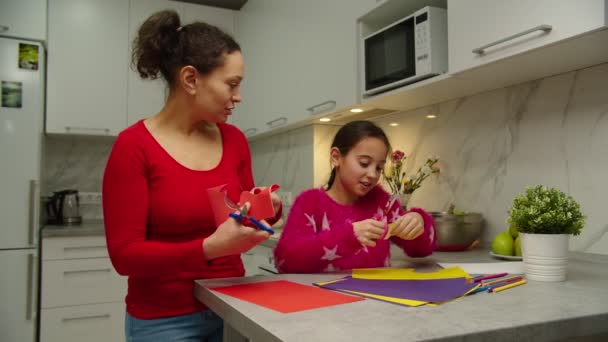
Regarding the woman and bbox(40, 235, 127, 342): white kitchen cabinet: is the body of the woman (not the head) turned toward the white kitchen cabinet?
no

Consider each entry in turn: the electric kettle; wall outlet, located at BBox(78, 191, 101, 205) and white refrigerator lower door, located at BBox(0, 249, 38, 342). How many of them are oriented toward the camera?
2

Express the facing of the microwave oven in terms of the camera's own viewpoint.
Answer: facing the viewer and to the left of the viewer

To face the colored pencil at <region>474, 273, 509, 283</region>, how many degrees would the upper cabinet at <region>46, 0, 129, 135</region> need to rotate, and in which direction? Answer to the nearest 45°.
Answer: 0° — it already faces it

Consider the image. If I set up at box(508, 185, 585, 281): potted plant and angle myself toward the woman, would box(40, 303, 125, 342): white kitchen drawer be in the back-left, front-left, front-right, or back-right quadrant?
front-right

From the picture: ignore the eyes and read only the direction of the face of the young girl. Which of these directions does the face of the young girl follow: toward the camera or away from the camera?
toward the camera

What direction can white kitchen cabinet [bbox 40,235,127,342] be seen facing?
toward the camera

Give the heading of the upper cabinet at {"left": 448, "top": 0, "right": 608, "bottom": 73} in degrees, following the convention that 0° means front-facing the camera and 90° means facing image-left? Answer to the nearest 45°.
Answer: approximately 45°

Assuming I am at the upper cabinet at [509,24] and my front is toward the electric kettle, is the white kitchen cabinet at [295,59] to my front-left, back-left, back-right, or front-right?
front-right

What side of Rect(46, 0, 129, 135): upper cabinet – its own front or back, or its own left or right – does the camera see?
front

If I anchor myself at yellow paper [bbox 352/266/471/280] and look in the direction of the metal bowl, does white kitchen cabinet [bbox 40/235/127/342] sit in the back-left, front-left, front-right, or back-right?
front-left

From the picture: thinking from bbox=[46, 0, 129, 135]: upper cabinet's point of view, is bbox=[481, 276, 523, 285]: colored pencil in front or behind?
in front
